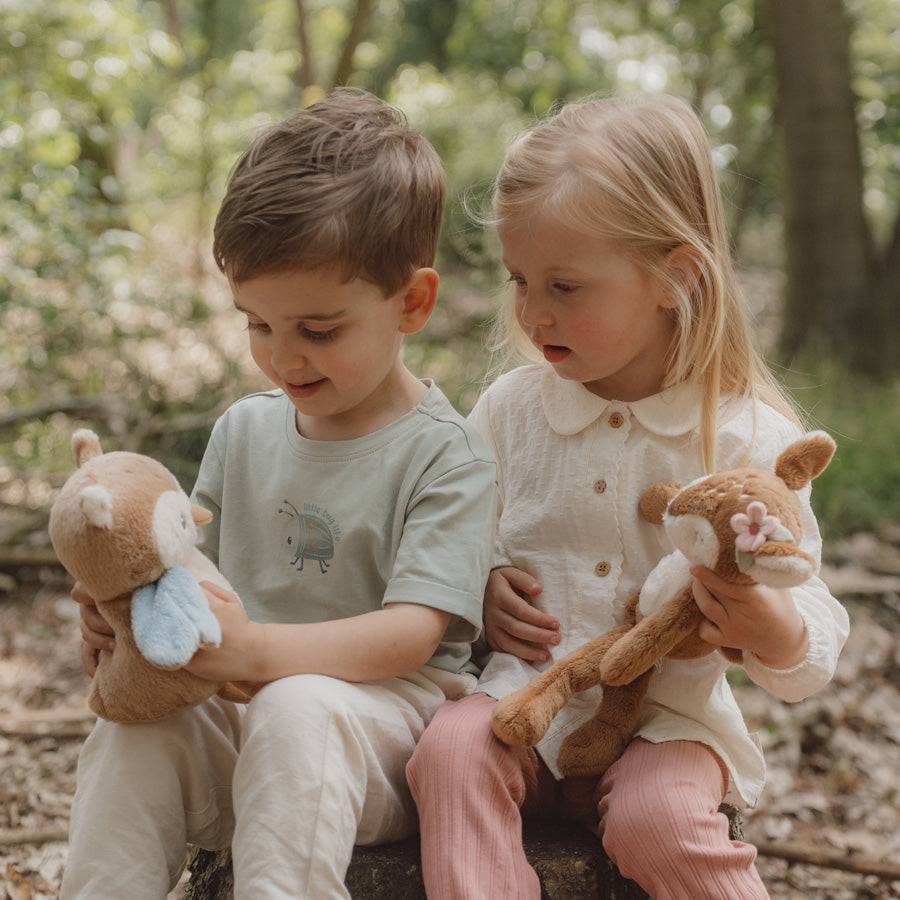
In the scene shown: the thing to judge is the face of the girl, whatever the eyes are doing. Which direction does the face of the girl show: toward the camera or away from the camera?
toward the camera

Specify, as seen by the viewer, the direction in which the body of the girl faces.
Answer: toward the camera

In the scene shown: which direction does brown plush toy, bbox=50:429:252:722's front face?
to the viewer's right

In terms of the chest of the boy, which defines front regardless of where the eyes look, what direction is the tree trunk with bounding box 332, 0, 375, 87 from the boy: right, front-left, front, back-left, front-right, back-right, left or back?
back-right

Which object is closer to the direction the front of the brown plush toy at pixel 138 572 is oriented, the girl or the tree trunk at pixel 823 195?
the girl

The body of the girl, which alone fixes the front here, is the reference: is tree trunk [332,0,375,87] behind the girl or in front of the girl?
behind

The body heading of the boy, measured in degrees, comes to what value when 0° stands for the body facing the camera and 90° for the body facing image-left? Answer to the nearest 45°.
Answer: approximately 45°

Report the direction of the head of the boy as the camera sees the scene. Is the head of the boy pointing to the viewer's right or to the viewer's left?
to the viewer's left
